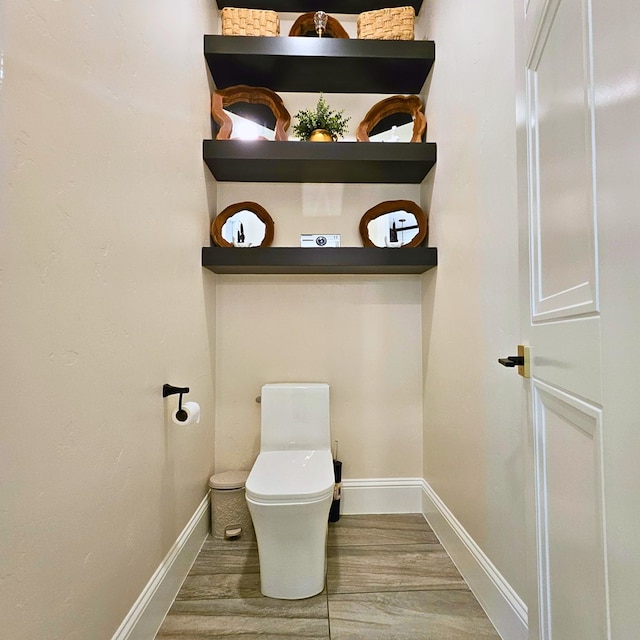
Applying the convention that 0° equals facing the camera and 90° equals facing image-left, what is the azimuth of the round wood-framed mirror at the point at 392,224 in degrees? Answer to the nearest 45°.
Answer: approximately 0°

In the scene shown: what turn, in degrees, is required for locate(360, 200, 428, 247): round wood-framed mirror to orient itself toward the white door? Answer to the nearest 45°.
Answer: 0° — it already faces it

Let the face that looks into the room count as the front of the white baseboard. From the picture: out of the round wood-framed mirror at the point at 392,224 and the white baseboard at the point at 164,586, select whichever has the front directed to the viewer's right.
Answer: the white baseboard

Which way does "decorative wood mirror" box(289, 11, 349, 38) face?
toward the camera

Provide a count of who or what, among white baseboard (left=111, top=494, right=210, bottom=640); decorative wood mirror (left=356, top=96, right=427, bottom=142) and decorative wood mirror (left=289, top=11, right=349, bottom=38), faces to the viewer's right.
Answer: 1

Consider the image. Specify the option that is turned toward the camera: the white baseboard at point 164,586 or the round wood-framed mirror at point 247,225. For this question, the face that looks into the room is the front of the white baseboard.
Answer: the round wood-framed mirror

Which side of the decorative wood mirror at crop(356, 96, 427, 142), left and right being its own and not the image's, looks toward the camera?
front

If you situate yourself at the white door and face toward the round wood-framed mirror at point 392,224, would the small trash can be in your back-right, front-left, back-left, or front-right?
front-left

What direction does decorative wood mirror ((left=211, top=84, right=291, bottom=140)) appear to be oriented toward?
toward the camera

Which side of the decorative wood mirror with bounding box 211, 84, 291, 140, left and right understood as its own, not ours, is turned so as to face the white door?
front

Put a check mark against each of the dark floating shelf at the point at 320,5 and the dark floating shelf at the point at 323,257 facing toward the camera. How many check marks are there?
2

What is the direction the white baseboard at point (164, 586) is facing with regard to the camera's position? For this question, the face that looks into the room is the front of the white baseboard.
facing to the right of the viewer

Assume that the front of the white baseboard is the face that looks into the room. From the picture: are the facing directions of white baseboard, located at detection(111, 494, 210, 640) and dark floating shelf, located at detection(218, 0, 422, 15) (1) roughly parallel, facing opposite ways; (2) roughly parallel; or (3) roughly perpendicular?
roughly perpendicular

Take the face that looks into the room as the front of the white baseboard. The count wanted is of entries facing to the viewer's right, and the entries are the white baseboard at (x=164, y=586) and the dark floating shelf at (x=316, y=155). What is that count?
1
